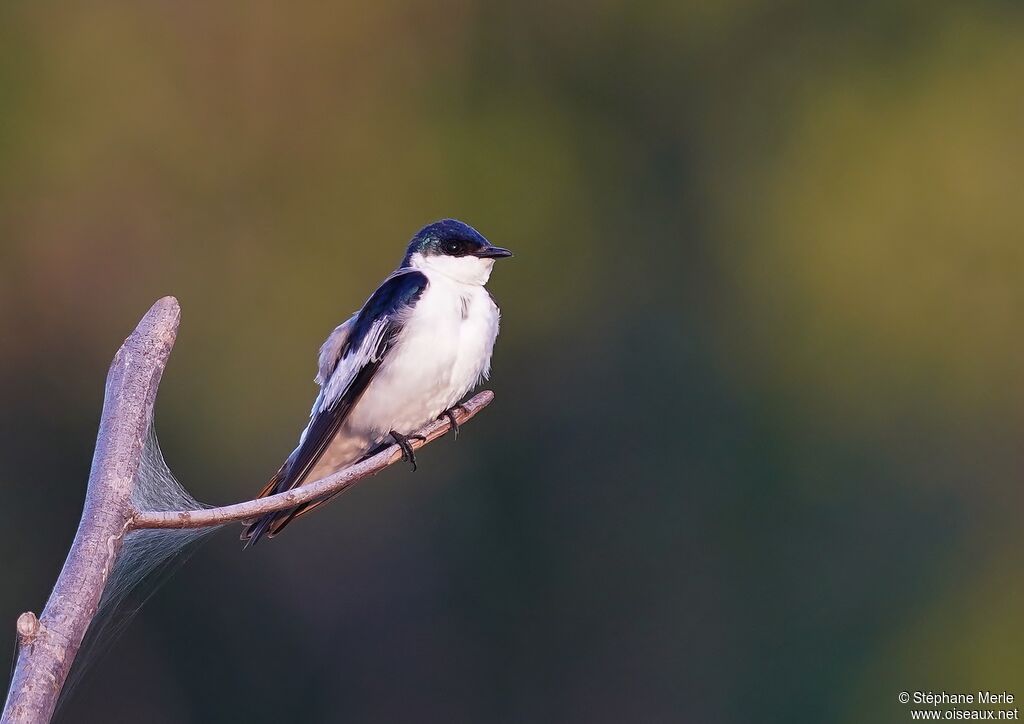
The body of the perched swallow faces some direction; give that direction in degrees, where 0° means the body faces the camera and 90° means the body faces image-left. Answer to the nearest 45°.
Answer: approximately 315°
